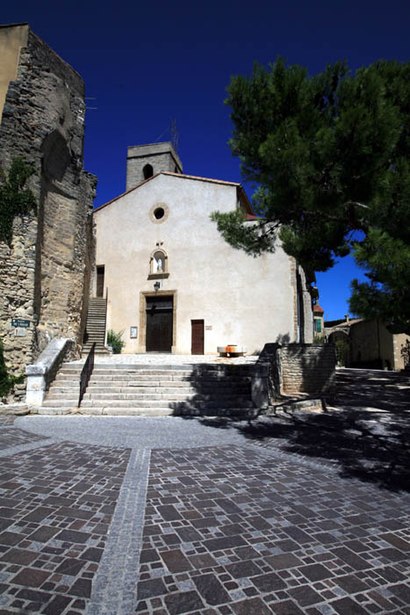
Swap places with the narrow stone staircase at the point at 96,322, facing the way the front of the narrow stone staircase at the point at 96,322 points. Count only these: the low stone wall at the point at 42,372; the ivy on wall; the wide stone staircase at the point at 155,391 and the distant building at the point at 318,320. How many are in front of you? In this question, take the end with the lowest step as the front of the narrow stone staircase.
3

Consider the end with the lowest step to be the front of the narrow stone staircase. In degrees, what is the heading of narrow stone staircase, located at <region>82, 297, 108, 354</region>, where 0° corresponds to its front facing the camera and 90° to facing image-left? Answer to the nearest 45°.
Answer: approximately 0°

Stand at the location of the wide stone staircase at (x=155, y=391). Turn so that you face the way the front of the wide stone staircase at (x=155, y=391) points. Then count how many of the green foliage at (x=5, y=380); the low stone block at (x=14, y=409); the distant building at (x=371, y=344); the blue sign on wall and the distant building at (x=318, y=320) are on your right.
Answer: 3

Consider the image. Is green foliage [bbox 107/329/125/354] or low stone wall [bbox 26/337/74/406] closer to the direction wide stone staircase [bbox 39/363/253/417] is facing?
the low stone wall

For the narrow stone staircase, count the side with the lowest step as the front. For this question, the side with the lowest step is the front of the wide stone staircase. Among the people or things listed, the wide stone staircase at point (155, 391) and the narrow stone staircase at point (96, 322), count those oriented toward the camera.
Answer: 2
